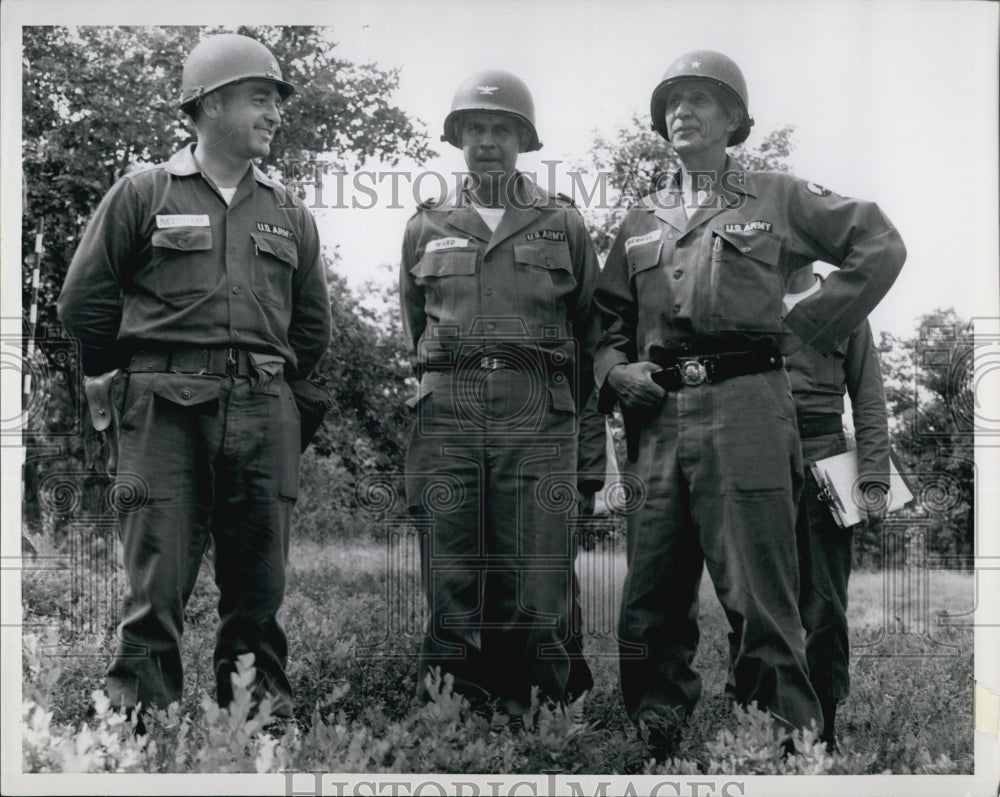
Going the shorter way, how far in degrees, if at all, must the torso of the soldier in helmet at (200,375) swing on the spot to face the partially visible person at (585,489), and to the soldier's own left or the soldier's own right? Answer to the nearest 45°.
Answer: approximately 45° to the soldier's own left

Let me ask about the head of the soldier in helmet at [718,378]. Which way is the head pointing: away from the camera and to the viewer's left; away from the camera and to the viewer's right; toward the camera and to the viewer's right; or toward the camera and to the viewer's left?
toward the camera and to the viewer's left

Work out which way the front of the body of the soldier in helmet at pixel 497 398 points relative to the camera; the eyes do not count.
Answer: toward the camera

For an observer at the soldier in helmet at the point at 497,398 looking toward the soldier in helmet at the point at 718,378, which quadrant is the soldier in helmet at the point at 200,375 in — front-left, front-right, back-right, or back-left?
back-right

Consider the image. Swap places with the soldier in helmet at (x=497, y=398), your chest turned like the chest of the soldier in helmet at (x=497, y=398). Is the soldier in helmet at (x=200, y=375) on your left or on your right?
on your right

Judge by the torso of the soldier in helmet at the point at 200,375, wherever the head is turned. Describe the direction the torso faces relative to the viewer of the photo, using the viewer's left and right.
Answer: facing the viewer and to the right of the viewer

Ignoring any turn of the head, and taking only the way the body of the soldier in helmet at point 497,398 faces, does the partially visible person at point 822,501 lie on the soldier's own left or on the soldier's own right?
on the soldier's own left
